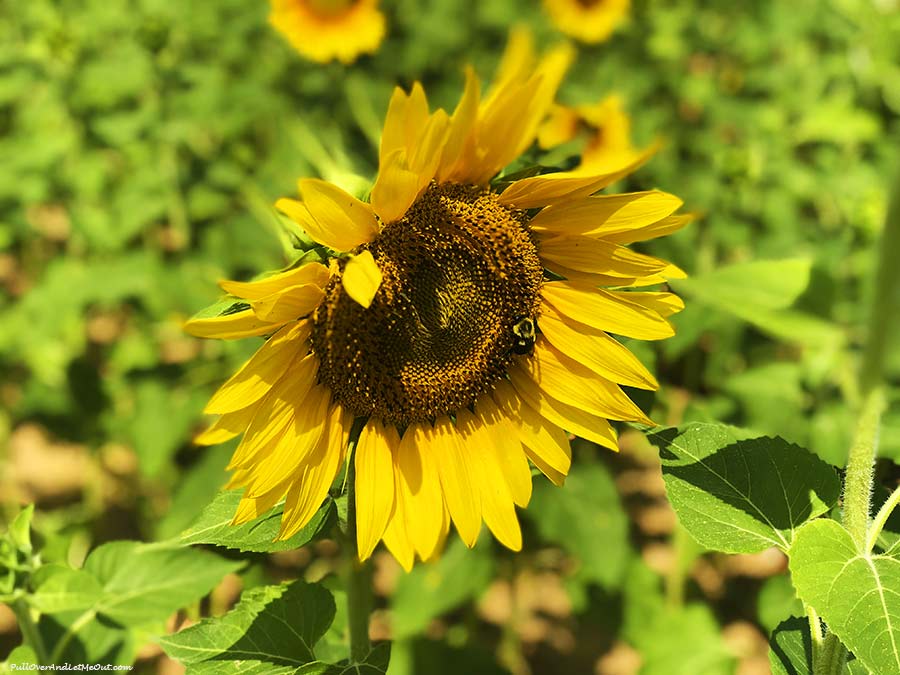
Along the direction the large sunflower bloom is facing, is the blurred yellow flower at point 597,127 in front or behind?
behind

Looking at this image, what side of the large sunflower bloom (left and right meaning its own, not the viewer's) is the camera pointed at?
front

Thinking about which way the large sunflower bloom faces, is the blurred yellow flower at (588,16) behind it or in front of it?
behind

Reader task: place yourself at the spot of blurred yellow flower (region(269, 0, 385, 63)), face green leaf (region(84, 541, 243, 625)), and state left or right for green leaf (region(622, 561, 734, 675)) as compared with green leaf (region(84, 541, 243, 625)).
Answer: left

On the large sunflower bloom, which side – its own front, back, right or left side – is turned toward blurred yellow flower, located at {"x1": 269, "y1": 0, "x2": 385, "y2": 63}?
back
